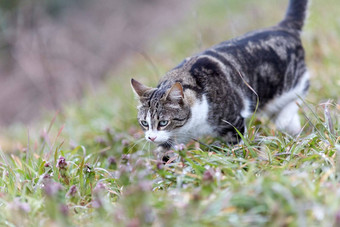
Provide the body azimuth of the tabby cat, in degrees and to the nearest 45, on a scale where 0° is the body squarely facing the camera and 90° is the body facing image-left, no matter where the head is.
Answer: approximately 45°
